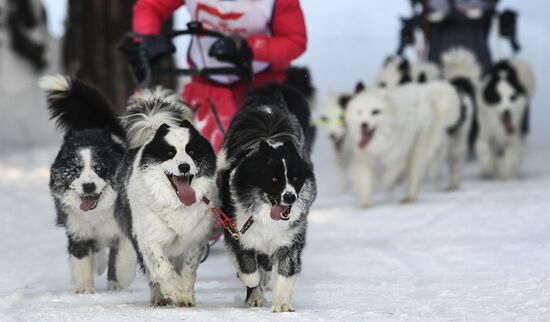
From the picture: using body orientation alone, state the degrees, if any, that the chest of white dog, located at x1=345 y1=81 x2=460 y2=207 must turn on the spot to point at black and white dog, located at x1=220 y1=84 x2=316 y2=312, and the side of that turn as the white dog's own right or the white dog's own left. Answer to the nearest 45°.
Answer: approximately 45° to the white dog's own left

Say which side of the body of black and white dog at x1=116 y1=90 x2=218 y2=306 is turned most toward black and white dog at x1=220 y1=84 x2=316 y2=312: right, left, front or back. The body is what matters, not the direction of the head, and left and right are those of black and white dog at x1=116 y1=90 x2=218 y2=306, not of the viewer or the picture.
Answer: left

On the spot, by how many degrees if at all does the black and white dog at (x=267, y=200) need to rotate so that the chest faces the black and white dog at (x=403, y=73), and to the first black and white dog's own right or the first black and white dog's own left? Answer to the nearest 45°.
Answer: approximately 180°

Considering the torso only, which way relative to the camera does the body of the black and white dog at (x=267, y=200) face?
toward the camera

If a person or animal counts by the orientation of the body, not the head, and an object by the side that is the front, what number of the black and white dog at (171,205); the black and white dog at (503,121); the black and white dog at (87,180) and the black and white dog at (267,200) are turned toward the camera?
4

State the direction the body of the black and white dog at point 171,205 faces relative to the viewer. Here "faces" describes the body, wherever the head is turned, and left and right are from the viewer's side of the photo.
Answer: facing the viewer

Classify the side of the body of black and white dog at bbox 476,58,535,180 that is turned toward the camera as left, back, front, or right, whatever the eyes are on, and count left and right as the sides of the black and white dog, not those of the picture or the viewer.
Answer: front

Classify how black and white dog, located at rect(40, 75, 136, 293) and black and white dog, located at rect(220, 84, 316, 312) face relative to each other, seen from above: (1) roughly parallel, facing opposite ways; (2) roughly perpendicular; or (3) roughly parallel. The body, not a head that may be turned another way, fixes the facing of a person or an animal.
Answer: roughly parallel

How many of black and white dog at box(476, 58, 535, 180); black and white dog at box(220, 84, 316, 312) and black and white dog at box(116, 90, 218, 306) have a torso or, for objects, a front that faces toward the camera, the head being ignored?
3

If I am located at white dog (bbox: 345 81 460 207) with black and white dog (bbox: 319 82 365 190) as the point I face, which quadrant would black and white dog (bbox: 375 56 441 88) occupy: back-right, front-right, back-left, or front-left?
front-right
